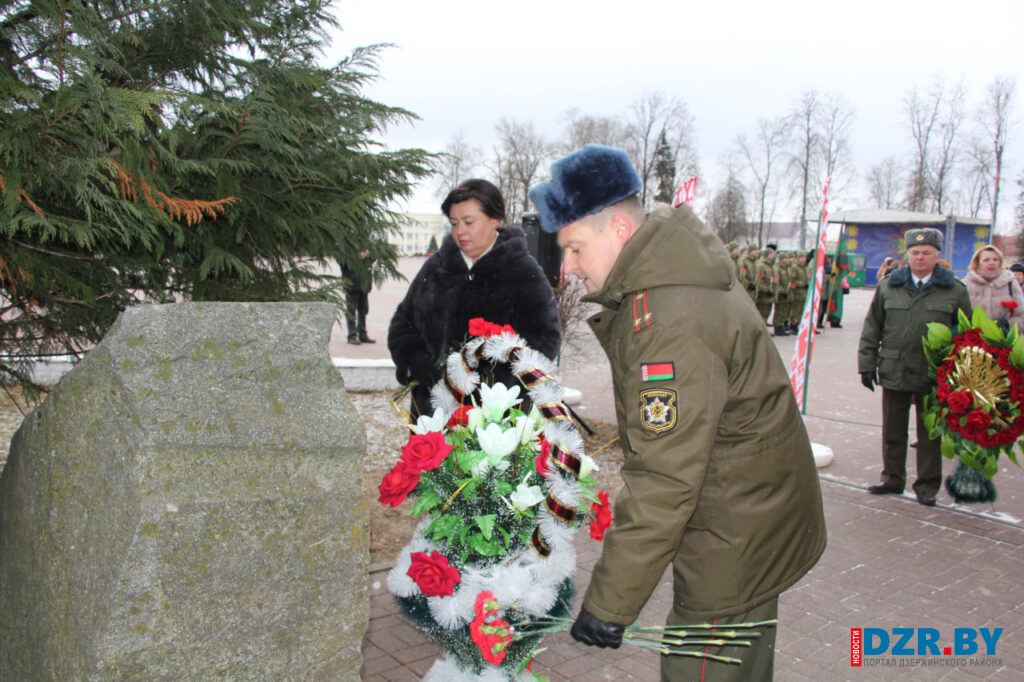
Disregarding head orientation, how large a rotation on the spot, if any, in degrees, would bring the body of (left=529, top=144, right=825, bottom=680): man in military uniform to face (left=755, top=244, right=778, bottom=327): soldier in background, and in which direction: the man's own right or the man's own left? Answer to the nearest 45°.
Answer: approximately 90° to the man's own right

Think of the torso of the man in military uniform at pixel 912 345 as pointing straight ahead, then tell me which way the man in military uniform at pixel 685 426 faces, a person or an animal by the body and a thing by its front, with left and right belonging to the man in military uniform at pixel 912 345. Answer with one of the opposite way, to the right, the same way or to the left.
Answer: to the right

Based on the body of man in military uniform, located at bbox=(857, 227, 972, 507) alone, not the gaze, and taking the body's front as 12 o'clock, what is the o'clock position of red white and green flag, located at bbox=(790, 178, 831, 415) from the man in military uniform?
The red white and green flag is roughly at 5 o'clock from the man in military uniform.

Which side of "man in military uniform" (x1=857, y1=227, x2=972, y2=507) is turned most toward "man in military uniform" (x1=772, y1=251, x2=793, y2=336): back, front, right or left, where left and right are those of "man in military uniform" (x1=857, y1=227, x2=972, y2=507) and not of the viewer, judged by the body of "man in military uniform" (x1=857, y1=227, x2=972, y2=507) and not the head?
back

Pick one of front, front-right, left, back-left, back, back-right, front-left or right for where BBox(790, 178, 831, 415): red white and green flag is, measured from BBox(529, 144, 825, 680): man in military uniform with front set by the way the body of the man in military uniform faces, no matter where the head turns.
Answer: right

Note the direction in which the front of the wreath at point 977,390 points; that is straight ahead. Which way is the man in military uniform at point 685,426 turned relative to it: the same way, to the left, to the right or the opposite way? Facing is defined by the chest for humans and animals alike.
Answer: to the right

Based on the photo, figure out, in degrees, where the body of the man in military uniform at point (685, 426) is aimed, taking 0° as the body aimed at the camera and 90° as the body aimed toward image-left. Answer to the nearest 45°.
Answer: approximately 90°

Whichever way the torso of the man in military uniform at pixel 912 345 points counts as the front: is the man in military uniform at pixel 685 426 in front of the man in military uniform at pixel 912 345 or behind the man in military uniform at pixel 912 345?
in front

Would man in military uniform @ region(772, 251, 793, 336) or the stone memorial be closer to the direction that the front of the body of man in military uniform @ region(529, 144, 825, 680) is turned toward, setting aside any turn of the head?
the stone memorial

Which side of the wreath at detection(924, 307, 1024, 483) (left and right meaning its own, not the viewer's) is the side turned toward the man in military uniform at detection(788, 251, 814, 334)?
back
